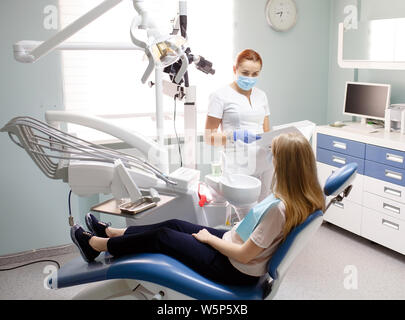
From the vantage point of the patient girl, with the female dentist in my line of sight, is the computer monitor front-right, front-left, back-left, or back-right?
front-right

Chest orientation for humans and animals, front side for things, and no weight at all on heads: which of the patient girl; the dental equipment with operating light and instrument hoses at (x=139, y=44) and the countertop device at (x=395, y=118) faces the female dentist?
the countertop device

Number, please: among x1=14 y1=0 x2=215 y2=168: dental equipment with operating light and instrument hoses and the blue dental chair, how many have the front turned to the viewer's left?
1

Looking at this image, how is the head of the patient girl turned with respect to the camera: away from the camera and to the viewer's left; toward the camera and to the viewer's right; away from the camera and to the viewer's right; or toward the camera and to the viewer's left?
away from the camera and to the viewer's left

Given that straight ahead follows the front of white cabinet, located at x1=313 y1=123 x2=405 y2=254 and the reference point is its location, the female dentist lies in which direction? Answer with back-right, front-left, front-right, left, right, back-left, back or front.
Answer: front

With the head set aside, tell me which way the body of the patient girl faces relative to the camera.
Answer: to the viewer's left

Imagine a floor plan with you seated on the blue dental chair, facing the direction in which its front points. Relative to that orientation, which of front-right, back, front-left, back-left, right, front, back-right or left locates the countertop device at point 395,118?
back-right

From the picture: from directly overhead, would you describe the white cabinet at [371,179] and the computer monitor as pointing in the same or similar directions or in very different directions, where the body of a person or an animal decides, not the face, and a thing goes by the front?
same or similar directions

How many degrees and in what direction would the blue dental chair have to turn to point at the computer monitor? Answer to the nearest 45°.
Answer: approximately 135° to its right

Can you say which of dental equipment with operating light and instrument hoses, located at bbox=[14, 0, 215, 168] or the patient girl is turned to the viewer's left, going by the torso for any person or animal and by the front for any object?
the patient girl

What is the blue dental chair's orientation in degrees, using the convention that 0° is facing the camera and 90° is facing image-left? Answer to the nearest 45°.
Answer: approximately 90°

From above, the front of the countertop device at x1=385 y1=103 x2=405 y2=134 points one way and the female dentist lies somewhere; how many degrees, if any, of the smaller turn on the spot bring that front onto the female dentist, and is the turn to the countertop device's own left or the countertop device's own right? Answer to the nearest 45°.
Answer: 0° — it already faces them

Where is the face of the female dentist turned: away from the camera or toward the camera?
toward the camera

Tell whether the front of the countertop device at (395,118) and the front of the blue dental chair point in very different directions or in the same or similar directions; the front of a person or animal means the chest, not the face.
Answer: same or similar directions
